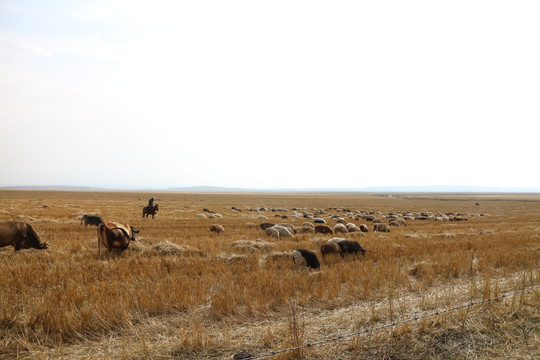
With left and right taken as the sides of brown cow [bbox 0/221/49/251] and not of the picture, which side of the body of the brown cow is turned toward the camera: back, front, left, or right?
right

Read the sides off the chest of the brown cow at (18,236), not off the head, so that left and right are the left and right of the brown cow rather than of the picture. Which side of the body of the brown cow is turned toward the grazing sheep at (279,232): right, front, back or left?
front

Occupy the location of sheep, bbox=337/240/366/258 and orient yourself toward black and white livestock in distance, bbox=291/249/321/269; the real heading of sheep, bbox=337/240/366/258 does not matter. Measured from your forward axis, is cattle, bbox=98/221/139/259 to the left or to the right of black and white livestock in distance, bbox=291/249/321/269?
right

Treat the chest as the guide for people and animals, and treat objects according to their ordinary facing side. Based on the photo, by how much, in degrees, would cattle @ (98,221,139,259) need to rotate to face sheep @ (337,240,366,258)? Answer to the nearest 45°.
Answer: approximately 45° to its right

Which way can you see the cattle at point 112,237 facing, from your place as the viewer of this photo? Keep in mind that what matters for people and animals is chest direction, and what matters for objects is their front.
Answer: facing away from the viewer and to the right of the viewer

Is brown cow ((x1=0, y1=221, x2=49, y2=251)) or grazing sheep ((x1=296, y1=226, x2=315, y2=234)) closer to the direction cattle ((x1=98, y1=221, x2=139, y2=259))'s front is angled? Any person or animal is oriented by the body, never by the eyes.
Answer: the grazing sheep
